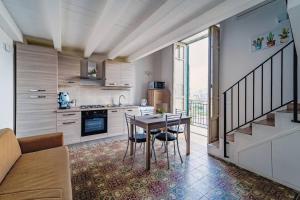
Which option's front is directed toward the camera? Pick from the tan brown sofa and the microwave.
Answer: the microwave

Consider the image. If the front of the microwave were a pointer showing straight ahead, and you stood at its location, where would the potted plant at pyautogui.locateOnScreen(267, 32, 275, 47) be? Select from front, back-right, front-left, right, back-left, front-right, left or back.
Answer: front-left

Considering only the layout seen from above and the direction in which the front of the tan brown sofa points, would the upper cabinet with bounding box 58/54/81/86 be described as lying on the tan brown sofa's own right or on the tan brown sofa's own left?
on the tan brown sofa's own left

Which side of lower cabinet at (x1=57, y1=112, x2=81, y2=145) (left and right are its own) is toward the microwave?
left

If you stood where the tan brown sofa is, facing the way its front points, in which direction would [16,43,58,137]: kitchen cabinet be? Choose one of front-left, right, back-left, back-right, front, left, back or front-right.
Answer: left

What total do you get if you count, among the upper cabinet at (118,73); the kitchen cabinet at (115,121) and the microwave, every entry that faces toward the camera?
3

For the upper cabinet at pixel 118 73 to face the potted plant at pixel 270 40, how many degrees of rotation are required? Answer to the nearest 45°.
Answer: approximately 45° to its left

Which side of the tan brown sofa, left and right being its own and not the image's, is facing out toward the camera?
right

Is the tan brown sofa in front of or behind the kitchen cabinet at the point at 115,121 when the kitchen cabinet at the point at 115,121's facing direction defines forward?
in front

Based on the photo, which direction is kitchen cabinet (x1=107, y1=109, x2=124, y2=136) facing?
toward the camera

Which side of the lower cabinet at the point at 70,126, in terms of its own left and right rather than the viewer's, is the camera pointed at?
front

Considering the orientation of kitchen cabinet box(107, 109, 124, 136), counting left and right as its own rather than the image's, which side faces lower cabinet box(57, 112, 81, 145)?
right

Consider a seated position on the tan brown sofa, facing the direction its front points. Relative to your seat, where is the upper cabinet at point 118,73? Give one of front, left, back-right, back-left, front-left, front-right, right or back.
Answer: front-left
